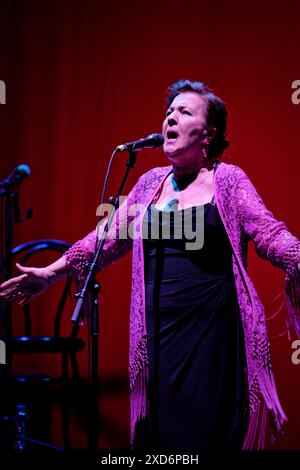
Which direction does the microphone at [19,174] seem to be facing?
to the viewer's right

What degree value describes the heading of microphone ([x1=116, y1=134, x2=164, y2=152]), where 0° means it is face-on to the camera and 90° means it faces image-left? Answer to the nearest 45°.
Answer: approximately 270°

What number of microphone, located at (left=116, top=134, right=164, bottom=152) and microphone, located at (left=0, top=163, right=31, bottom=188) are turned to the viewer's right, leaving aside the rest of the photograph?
2
